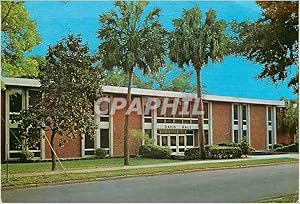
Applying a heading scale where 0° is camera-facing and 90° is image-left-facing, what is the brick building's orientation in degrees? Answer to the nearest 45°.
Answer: approximately 315°

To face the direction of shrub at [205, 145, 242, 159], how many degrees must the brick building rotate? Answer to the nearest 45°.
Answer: approximately 45° to its left

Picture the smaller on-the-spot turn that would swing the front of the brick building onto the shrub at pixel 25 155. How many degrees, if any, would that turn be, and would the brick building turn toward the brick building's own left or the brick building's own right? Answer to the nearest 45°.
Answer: approximately 135° to the brick building's own right
